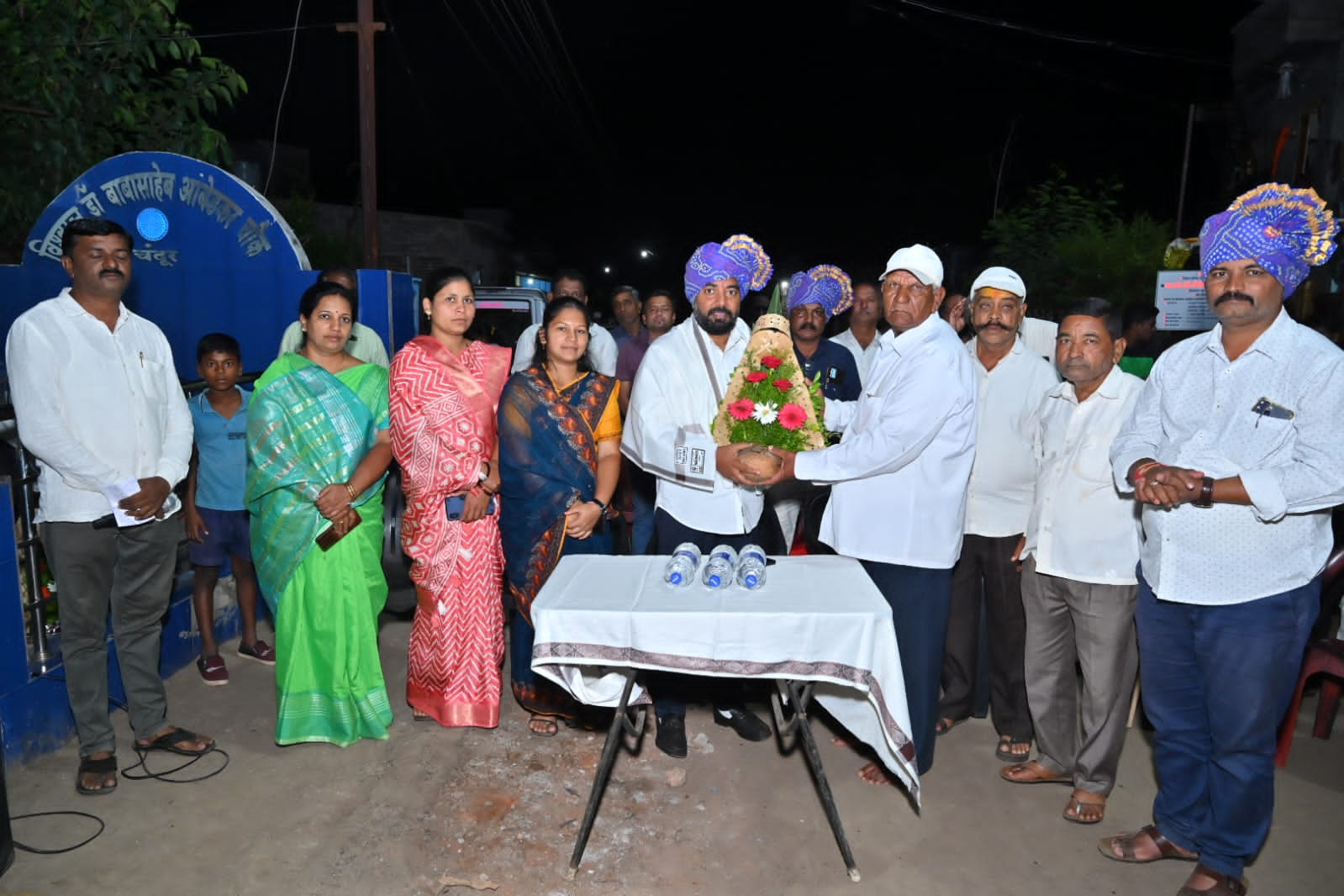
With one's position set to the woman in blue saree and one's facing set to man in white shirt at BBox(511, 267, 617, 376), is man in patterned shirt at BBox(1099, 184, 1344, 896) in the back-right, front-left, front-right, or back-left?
back-right

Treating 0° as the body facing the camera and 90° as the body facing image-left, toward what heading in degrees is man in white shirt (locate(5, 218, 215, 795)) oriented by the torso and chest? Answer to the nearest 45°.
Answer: approximately 315°

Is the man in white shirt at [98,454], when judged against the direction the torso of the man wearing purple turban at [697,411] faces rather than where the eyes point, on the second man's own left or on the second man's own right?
on the second man's own right

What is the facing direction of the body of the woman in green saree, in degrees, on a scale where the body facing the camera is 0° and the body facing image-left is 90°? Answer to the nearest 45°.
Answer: approximately 315°

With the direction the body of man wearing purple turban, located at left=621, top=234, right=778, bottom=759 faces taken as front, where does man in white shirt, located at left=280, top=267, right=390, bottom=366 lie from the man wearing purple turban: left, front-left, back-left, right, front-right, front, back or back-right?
back

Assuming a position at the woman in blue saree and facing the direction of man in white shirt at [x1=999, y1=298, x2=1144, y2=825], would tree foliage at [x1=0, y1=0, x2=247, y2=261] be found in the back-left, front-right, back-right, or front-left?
back-left
